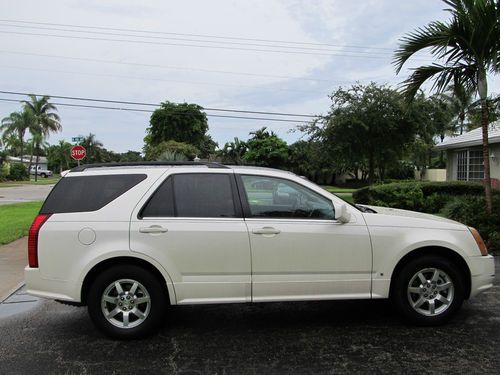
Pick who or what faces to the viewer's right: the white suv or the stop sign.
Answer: the white suv

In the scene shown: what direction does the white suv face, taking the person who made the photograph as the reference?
facing to the right of the viewer

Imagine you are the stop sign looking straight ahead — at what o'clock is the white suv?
The white suv is roughly at 12 o'clock from the stop sign.

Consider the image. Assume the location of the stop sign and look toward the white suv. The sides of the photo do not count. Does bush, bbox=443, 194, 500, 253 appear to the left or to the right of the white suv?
left

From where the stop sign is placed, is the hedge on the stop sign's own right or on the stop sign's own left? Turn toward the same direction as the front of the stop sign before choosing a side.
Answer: on the stop sign's own left

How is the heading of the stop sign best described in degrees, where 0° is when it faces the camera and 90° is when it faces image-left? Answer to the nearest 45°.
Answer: approximately 0°

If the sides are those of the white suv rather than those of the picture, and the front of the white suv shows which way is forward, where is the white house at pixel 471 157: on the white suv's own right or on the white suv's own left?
on the white suv's own left

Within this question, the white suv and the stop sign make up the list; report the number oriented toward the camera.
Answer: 1

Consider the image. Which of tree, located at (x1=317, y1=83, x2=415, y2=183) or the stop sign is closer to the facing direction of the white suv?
the tree

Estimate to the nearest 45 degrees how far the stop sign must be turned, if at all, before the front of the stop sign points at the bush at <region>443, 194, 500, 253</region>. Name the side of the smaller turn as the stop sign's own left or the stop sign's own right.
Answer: approximately 45° to the stop sign's own left

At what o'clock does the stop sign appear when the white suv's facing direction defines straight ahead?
The stop sign is roughly at 8 o'clock from the white suv.

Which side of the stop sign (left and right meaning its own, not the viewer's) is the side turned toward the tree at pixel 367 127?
left
